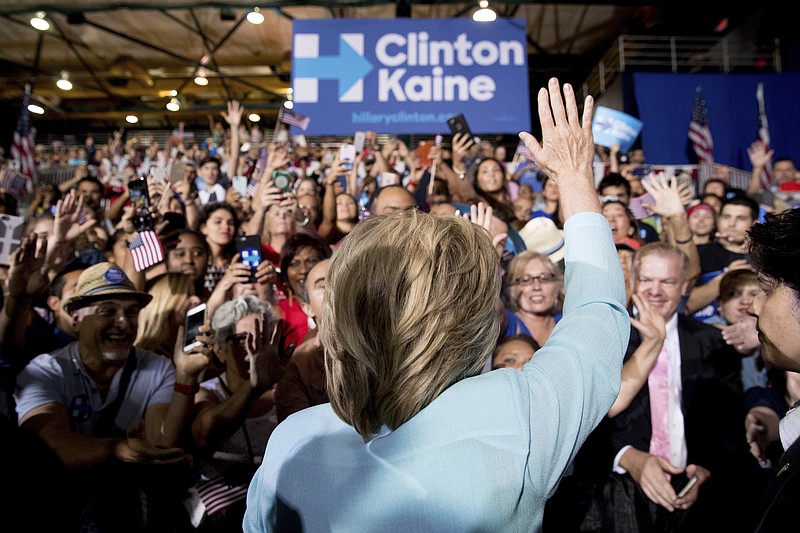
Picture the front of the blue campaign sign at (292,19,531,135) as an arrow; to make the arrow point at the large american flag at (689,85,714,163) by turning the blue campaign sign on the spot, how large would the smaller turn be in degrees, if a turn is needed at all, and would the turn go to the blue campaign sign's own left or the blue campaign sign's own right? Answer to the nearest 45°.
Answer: approximately 135° to the blue campaign sign's own left

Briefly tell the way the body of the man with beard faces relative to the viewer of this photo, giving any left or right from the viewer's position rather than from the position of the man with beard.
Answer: facing the viewer and to the right of the viewer

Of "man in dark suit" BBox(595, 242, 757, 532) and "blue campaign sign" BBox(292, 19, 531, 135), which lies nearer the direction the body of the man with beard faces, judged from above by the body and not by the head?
the man in dark suit

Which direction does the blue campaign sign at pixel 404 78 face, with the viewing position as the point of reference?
facing the viewer

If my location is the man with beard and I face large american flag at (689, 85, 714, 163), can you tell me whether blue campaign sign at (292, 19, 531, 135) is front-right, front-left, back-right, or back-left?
front-left

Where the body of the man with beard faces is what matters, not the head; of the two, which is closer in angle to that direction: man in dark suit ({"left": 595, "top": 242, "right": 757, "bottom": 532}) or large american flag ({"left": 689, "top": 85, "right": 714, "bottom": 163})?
the man in dark suit

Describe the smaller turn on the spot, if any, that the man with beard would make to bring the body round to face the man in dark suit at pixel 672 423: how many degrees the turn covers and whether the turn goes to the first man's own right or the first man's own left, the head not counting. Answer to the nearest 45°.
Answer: approximately 45° to the first man's own left

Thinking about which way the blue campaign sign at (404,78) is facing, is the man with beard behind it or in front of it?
in front

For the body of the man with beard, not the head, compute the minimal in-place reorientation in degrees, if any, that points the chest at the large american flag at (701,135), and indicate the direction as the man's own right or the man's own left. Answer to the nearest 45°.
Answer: approximately 90° to the man's own left

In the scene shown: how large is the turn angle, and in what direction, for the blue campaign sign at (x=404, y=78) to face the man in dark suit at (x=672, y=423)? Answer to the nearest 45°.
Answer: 0° — it already faces them
